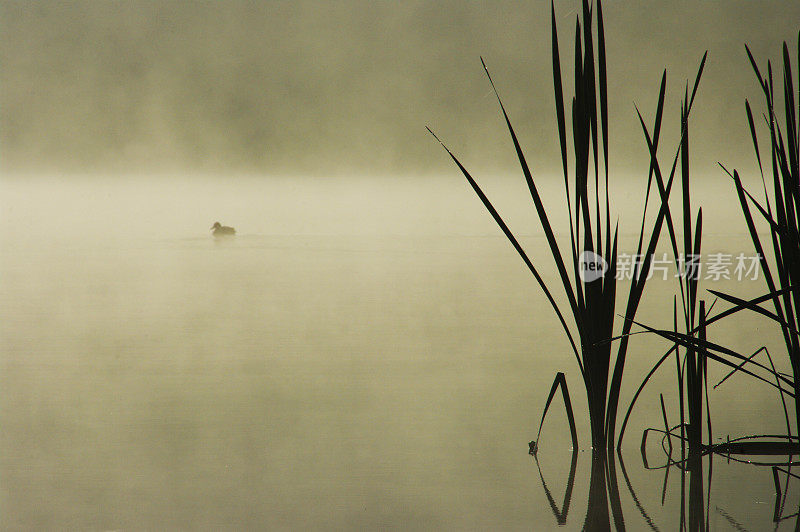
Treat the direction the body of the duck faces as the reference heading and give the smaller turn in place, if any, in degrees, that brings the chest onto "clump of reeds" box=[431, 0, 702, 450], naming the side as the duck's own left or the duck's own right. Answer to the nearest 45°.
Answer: approximately 90° to the duck's own left

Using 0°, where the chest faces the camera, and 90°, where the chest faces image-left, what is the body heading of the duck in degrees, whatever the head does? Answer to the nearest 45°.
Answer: approximately 90°
